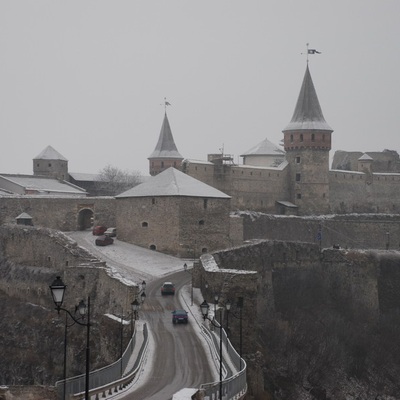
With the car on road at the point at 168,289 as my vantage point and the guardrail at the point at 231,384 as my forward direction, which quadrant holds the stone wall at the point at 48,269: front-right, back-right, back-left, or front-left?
back-right

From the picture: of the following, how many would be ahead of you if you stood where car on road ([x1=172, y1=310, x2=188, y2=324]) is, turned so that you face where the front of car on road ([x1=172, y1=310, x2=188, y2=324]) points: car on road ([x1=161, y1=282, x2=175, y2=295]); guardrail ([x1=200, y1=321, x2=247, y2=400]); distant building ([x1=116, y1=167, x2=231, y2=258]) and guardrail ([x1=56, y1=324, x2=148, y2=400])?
2

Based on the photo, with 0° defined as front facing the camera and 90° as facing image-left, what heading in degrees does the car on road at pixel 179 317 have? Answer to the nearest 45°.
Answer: approximately 180°
